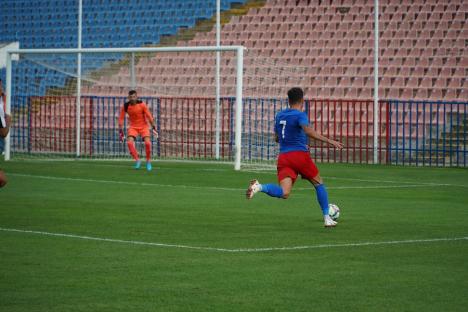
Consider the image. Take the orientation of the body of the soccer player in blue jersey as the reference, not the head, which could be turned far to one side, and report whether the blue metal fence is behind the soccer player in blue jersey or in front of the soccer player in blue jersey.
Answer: in front

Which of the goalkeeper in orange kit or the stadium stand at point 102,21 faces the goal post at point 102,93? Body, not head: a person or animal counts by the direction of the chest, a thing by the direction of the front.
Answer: the stadium stand

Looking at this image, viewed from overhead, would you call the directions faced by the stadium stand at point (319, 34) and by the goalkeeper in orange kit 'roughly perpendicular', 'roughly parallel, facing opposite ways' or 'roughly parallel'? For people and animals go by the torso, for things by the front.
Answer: roughly parallel

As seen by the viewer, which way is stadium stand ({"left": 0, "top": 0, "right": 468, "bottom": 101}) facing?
toward the camera

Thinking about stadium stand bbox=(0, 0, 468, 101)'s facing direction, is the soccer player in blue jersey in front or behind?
in front

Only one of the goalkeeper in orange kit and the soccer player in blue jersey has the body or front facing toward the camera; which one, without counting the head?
the goalkeeper in orange kit

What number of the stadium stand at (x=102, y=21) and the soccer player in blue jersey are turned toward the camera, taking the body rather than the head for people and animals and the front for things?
1

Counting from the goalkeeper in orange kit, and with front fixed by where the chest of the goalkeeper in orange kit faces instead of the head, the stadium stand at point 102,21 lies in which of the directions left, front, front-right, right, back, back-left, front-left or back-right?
back

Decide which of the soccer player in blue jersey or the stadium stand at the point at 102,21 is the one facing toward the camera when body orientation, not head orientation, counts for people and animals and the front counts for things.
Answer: the stadium stand

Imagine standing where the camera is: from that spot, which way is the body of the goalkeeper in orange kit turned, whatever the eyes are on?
toward the camera
